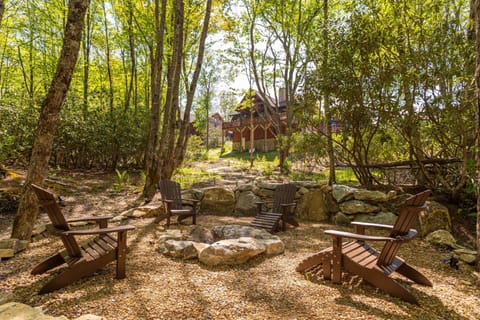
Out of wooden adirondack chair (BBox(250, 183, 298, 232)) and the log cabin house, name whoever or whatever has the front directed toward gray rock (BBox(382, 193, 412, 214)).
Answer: the log cabin house

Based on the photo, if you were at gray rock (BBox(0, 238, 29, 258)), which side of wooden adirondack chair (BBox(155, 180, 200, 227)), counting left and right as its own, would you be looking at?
right

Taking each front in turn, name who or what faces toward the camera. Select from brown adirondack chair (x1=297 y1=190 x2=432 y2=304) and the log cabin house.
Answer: the log cabin house

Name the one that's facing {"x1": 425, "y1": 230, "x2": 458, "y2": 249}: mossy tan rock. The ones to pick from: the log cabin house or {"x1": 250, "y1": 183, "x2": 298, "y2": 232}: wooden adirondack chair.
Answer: the log cabin house

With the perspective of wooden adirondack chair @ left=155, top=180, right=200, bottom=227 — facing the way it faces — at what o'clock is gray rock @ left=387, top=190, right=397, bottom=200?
The gray rock is roughly at 11 o'clock from the wooden adirondack chair.

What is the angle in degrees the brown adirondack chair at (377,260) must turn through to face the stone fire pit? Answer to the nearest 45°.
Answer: approximately 45° to its left

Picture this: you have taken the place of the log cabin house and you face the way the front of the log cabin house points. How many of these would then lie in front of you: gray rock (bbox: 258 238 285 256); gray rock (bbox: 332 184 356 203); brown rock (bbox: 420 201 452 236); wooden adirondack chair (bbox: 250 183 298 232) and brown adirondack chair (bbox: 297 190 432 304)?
5

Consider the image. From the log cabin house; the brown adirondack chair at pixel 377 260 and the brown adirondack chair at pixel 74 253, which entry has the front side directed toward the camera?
the log cabin house

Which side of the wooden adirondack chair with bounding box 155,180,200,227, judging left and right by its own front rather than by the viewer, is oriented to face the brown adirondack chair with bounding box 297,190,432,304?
front

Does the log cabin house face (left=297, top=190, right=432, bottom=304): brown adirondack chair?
yes

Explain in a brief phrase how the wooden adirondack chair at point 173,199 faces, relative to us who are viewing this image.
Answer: facing the viewer and to the right of the viewer

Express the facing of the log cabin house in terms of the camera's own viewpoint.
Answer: facing the viewer

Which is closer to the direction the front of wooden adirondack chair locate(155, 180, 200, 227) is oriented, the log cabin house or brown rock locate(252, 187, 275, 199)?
the brown rock

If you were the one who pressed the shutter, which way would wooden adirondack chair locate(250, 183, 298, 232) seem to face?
facing the viewer and to the left of the viewer

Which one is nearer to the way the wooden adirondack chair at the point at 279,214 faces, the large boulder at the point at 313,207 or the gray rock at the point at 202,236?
the gray rock

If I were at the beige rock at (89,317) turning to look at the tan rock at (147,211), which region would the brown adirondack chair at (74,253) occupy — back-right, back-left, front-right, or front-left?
front-left

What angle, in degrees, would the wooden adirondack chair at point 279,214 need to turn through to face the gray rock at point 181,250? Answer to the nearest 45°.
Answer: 0° — it already faces it
